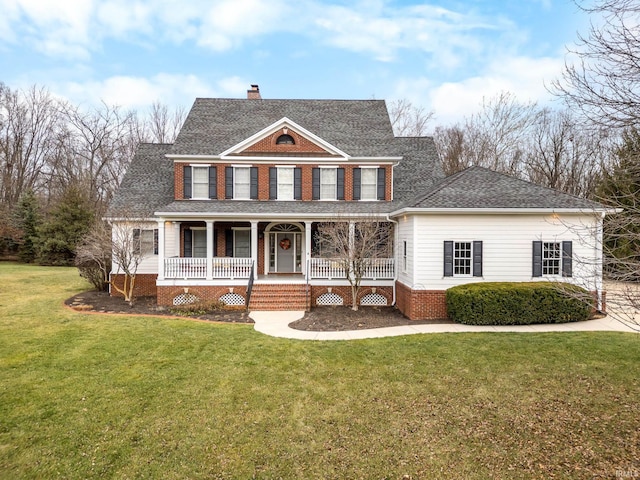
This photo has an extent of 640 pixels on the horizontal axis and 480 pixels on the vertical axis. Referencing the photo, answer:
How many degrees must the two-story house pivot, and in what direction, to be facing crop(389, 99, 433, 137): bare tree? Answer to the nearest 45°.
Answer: approximately 180°

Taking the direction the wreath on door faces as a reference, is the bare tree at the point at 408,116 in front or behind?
behind

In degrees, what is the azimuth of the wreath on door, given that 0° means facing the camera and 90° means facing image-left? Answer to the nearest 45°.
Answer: approximately 0°

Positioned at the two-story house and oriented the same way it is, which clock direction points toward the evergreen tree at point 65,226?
The evergreen tree is roughly at 4 o'clock from the two-story house.

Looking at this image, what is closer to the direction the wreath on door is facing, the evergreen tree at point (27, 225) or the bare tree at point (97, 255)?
the bare tree

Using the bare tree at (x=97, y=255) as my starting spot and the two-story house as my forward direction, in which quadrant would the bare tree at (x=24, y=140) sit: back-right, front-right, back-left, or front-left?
back-left

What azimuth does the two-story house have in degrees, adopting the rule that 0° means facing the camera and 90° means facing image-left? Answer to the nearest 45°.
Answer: approximately 0°

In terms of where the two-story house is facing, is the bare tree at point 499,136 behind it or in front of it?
behind

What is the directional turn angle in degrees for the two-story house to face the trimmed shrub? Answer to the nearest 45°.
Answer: approximately 45° to its left

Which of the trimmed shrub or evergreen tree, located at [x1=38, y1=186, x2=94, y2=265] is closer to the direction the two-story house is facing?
the trimmed shrub

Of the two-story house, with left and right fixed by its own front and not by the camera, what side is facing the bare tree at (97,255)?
right
